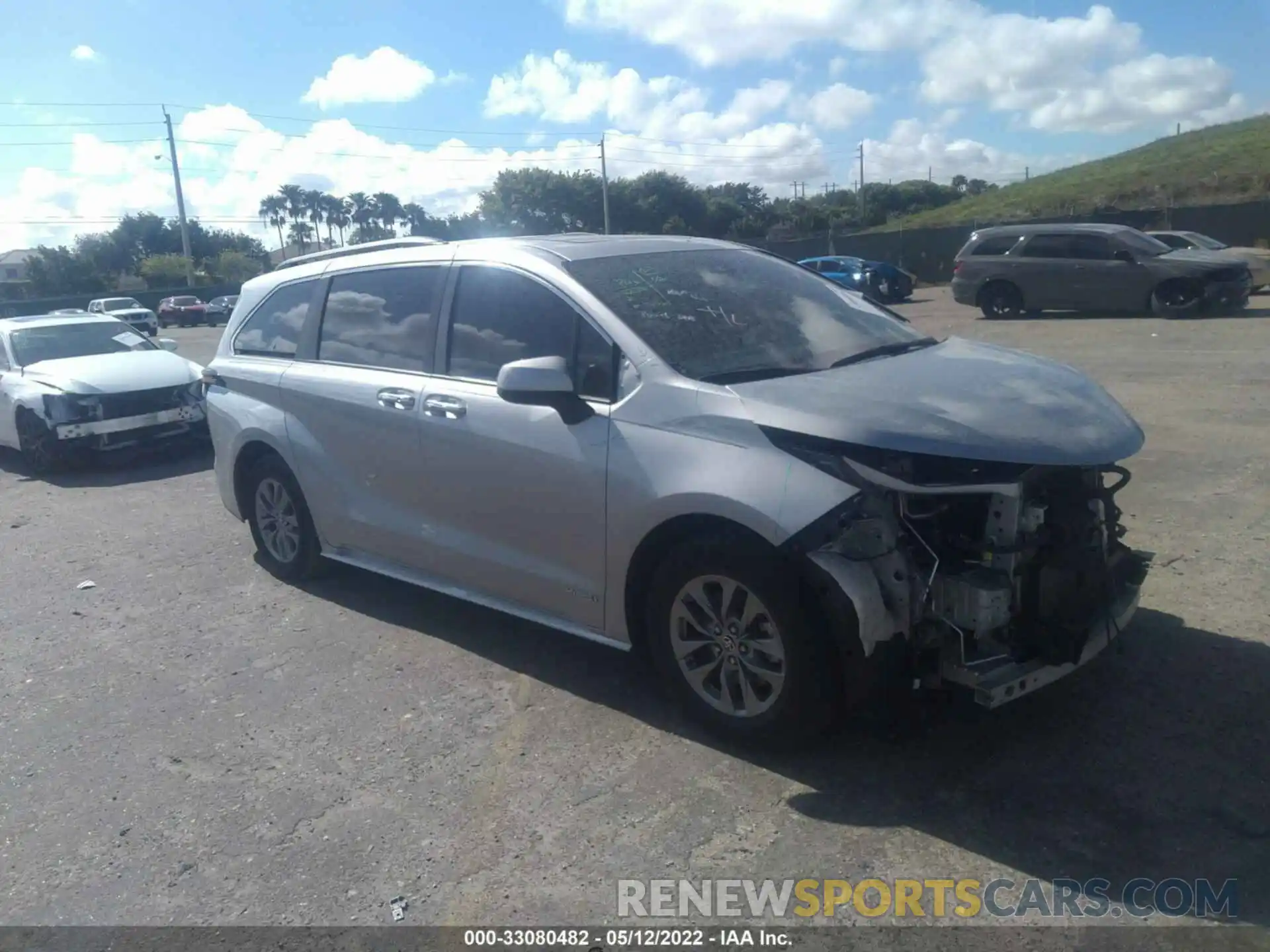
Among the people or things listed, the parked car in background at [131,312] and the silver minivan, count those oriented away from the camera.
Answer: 0

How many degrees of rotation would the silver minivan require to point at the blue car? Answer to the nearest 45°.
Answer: approximately 135° to its left

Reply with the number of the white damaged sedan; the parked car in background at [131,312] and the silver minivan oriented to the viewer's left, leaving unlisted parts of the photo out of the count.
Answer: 0

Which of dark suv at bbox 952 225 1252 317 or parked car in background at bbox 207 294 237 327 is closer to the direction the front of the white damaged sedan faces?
the dark suv

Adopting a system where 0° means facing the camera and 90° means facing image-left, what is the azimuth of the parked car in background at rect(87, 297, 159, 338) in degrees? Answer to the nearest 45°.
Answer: approximately 315°

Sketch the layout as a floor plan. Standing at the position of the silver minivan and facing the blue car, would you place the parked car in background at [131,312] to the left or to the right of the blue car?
left

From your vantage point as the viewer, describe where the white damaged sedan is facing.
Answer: facing the viewer and to the right of the viewer

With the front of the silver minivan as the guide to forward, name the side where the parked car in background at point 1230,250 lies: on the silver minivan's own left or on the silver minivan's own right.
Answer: on the silver minivan's own left

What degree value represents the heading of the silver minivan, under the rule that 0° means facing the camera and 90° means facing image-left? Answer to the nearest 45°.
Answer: approximately 315°

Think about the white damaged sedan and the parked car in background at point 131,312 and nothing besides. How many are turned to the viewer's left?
0

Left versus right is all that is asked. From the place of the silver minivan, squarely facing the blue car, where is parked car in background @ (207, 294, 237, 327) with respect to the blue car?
left

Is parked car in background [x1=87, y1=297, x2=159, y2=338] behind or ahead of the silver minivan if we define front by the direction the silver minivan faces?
behind

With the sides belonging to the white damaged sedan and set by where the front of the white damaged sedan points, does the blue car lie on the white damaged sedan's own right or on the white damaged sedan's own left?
on the white damaged sedan's own left

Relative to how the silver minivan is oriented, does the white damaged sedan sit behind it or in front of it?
behind
